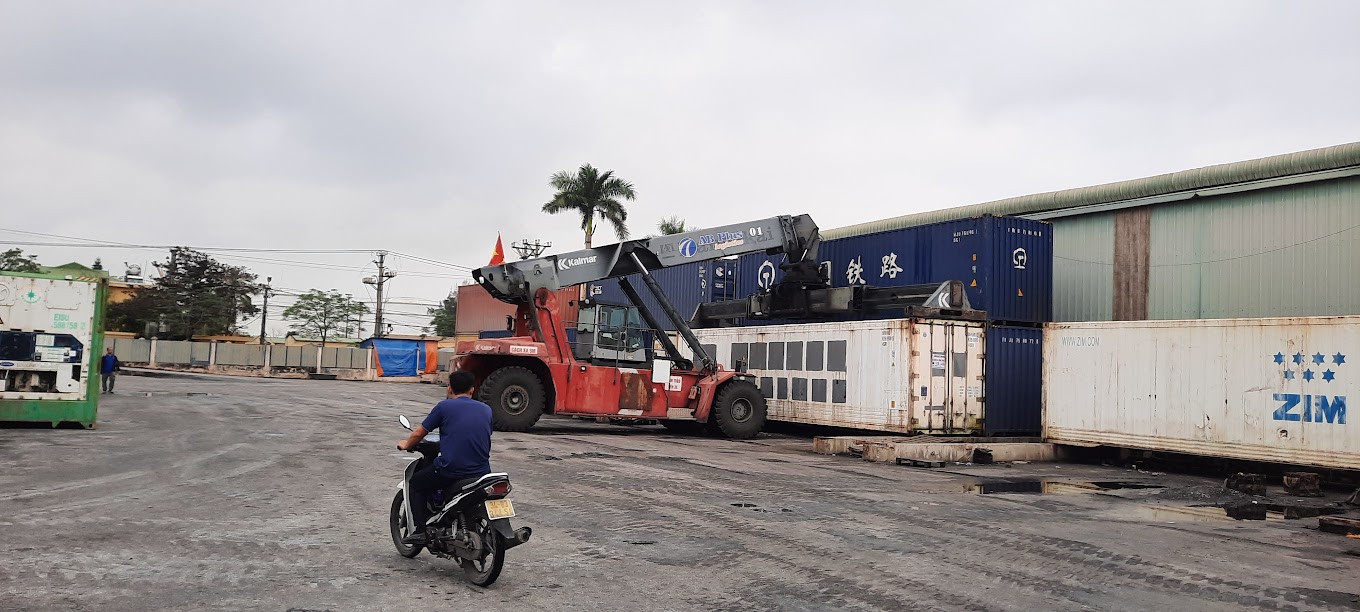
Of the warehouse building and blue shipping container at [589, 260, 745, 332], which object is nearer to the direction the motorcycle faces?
the blue shipping container

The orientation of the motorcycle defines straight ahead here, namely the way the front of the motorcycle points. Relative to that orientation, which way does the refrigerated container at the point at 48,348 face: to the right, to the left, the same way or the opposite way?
the opposite way

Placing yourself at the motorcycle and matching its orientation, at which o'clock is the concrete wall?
The concrete wall is roughly at 1 o'clock from the motorcycle.

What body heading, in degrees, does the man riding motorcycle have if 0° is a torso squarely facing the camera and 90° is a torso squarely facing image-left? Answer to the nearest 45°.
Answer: approximately 135°

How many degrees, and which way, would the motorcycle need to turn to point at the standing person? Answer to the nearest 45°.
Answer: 0° — it already faces them

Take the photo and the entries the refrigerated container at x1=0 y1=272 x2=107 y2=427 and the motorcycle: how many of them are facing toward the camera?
1

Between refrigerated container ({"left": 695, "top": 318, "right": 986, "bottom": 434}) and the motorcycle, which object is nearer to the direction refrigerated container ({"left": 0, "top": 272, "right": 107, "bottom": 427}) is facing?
the motorcycle

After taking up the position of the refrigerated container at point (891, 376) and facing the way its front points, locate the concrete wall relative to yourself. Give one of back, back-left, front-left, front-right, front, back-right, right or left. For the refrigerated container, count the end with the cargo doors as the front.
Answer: back
